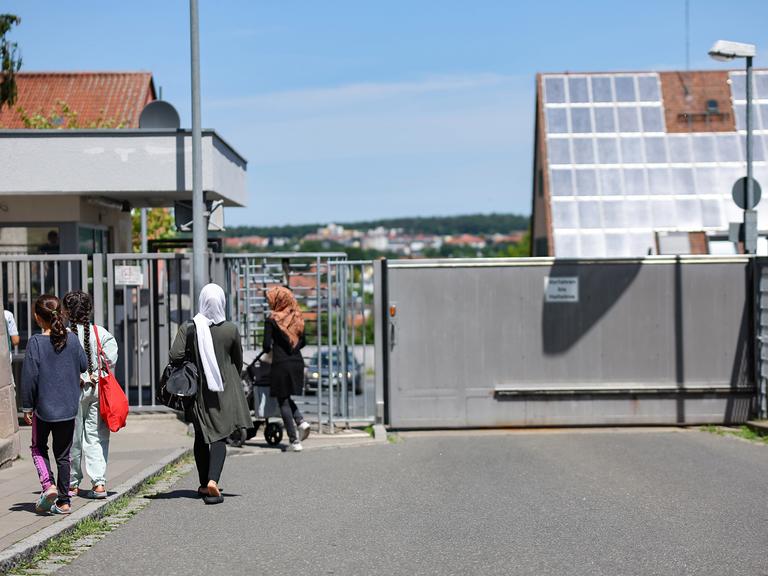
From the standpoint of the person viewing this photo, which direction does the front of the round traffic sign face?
facing away from the viewer

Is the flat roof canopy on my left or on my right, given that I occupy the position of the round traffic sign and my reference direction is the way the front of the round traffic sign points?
on my left

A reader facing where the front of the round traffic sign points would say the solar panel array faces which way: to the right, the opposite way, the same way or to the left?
the opposite way

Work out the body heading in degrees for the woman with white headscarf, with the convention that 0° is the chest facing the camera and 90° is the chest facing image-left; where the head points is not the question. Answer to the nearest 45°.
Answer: approximately 180°

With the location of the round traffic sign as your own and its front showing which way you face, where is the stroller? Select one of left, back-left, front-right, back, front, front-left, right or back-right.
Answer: back-left

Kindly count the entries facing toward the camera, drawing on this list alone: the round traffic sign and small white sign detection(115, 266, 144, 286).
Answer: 1

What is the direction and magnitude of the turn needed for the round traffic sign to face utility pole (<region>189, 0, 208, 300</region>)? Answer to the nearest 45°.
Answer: approximately 135° to its left

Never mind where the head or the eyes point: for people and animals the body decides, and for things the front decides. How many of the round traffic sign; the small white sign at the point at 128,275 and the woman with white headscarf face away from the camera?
2
